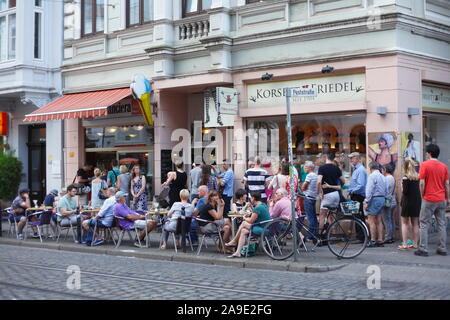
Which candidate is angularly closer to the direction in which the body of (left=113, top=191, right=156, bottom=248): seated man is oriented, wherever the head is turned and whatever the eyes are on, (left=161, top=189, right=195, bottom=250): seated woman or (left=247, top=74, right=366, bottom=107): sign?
the seated woman

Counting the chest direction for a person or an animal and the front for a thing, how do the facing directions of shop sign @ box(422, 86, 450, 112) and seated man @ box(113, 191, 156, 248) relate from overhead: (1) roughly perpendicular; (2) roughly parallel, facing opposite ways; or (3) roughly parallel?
roughly perpendicular

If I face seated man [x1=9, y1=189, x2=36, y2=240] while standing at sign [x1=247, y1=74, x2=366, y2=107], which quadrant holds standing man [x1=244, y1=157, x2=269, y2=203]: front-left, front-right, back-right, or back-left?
front-left

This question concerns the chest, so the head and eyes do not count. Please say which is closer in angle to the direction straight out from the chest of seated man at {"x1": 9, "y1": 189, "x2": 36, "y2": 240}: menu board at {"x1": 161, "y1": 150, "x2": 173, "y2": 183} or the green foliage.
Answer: the menu board

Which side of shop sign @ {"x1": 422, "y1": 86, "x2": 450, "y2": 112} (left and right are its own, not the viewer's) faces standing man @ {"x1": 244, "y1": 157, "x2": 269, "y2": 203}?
right

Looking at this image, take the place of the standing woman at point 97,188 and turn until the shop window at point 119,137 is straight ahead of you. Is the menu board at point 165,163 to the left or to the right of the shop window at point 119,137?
right

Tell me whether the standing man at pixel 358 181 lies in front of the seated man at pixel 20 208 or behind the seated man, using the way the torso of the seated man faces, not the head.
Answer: in front

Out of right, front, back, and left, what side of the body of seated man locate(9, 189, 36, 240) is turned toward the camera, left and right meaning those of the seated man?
right

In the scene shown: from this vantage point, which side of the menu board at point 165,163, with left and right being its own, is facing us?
front

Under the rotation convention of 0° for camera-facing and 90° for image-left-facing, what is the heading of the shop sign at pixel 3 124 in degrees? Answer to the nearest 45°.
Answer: approximately 0°

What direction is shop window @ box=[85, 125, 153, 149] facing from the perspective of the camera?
toward the camera
